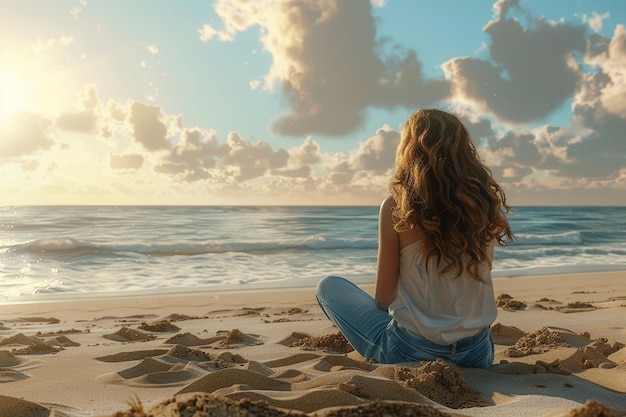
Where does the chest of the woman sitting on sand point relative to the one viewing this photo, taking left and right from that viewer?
facing away from the viewer and to the left of the viewer

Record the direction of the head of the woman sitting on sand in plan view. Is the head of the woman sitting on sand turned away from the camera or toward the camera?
away from the camera

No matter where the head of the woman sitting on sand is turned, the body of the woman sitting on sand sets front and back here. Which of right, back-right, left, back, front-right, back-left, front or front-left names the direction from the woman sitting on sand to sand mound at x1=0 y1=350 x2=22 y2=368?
front-left

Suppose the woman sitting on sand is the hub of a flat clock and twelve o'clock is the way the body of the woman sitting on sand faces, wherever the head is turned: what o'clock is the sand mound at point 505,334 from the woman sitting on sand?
The sand mound is roughly at 2 o'clock from the woman sitting on sand.

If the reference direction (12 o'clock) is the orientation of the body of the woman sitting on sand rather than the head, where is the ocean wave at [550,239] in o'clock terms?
The ocean wave is roughly at 2 o'clock from the woman sitting on sand.
